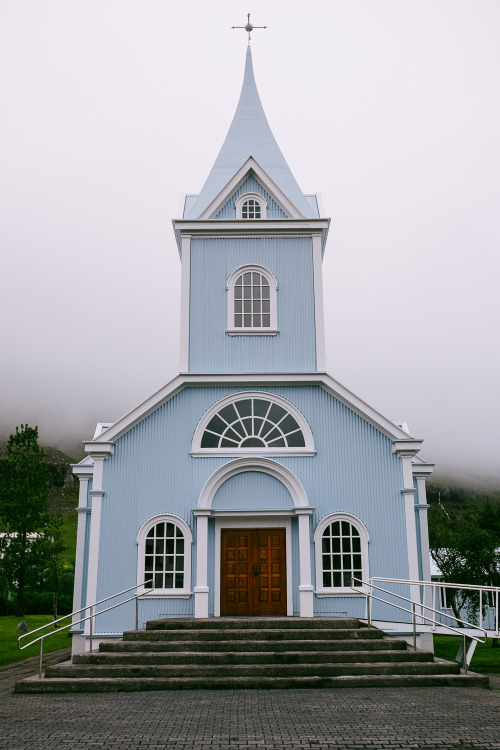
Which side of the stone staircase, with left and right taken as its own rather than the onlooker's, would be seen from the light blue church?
back

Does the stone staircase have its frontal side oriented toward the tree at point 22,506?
no

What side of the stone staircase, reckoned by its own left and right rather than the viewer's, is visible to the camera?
front

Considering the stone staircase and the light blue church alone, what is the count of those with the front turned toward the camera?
2

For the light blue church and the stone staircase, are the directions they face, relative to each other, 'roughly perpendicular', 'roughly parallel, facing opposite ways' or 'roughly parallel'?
roughly parallel

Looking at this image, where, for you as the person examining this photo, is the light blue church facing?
facing the viewer

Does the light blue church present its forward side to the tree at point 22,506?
no

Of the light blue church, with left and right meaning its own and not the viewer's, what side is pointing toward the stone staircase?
front

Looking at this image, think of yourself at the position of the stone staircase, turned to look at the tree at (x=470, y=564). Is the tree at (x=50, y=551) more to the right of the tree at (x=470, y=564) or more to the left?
left
